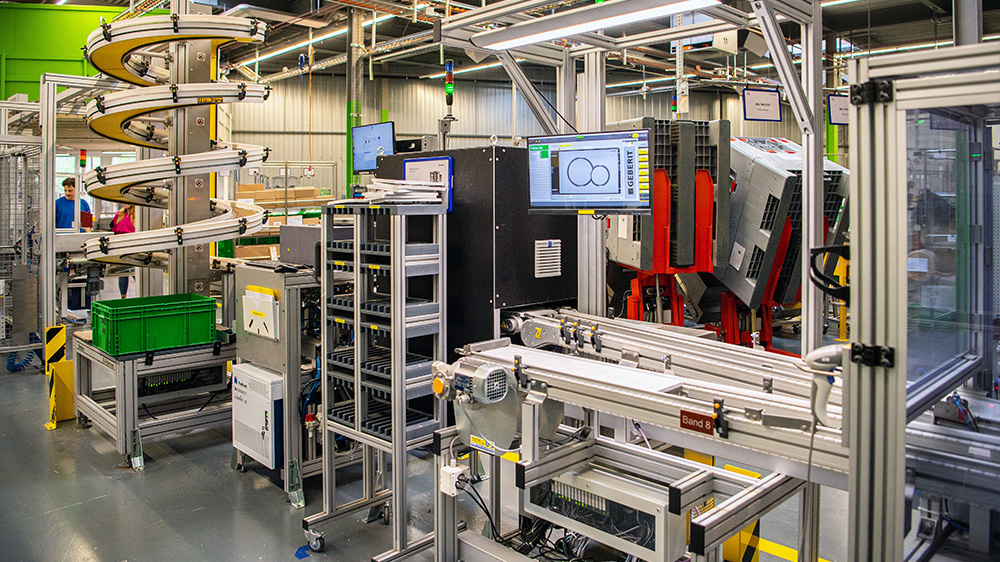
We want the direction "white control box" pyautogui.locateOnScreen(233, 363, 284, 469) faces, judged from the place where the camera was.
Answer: facing the viewer and to the left of the viewer

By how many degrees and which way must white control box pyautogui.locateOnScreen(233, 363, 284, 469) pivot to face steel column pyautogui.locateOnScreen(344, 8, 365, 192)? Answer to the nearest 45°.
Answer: approximately 135° to its right

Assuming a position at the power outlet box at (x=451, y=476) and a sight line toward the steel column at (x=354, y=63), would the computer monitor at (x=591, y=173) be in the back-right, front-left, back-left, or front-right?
front-right

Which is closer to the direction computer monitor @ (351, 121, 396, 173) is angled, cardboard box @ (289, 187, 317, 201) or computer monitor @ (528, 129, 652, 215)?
the computer monitor

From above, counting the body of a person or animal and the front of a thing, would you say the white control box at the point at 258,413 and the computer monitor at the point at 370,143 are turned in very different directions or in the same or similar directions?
same or similar directions

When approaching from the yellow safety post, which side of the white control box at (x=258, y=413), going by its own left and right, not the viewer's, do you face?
right

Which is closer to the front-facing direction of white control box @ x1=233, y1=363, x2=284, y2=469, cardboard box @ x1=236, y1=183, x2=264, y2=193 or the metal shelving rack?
the metal shelving rack

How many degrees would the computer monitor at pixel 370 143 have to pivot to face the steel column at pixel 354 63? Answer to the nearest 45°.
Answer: approximately 135° to its right

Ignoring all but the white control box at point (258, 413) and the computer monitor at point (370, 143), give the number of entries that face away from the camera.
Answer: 0

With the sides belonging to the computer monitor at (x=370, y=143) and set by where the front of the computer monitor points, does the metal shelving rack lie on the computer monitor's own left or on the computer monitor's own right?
on the computer monitor's own left

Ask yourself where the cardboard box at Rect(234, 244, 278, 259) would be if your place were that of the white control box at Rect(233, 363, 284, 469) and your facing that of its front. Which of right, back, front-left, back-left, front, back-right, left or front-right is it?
back-right

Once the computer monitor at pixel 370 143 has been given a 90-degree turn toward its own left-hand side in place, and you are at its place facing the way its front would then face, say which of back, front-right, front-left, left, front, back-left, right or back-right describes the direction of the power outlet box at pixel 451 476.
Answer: front-right

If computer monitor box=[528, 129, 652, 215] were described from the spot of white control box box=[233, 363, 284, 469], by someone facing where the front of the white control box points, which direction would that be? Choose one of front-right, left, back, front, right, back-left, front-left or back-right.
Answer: left
